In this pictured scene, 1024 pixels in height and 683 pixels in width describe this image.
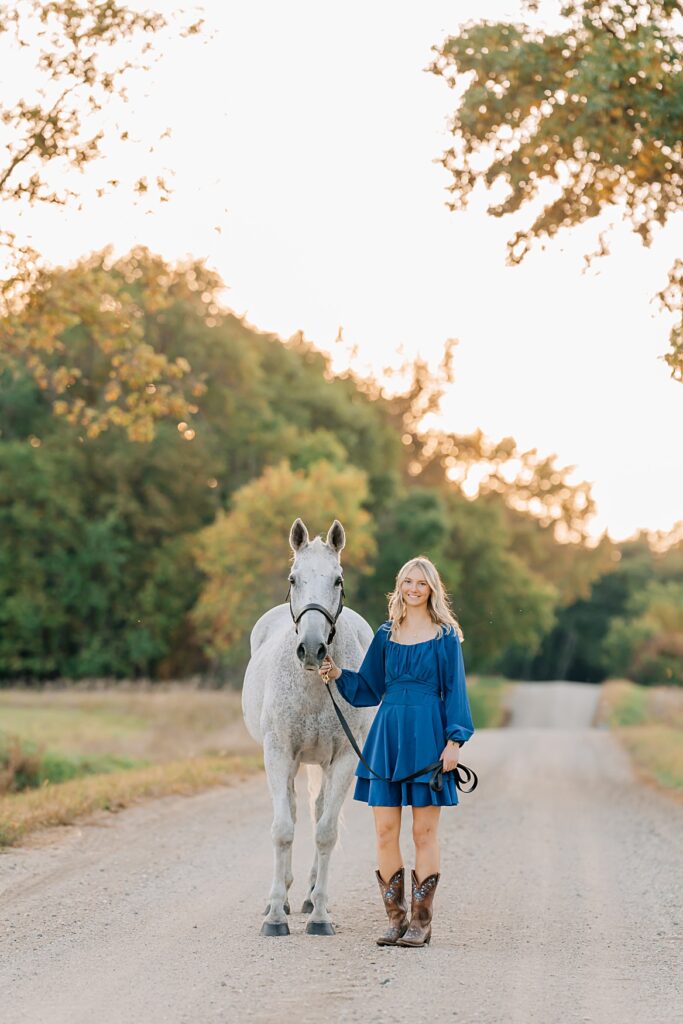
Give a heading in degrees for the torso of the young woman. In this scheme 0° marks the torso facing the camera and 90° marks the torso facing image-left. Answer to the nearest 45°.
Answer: approximately 0°

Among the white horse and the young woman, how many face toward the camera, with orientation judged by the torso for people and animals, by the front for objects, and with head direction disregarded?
2

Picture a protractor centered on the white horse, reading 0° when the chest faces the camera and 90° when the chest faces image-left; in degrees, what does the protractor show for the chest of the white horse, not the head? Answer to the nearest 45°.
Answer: approximately 0°

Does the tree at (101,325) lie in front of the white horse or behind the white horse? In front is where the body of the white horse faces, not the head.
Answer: behind

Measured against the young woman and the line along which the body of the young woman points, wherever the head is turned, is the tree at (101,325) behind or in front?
behind

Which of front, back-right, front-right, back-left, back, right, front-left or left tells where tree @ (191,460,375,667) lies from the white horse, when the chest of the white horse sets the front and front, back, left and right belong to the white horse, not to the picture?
back

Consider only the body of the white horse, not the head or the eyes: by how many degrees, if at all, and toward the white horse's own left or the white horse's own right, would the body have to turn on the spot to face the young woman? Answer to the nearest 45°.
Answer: approximately 45° to the white horse's own left
